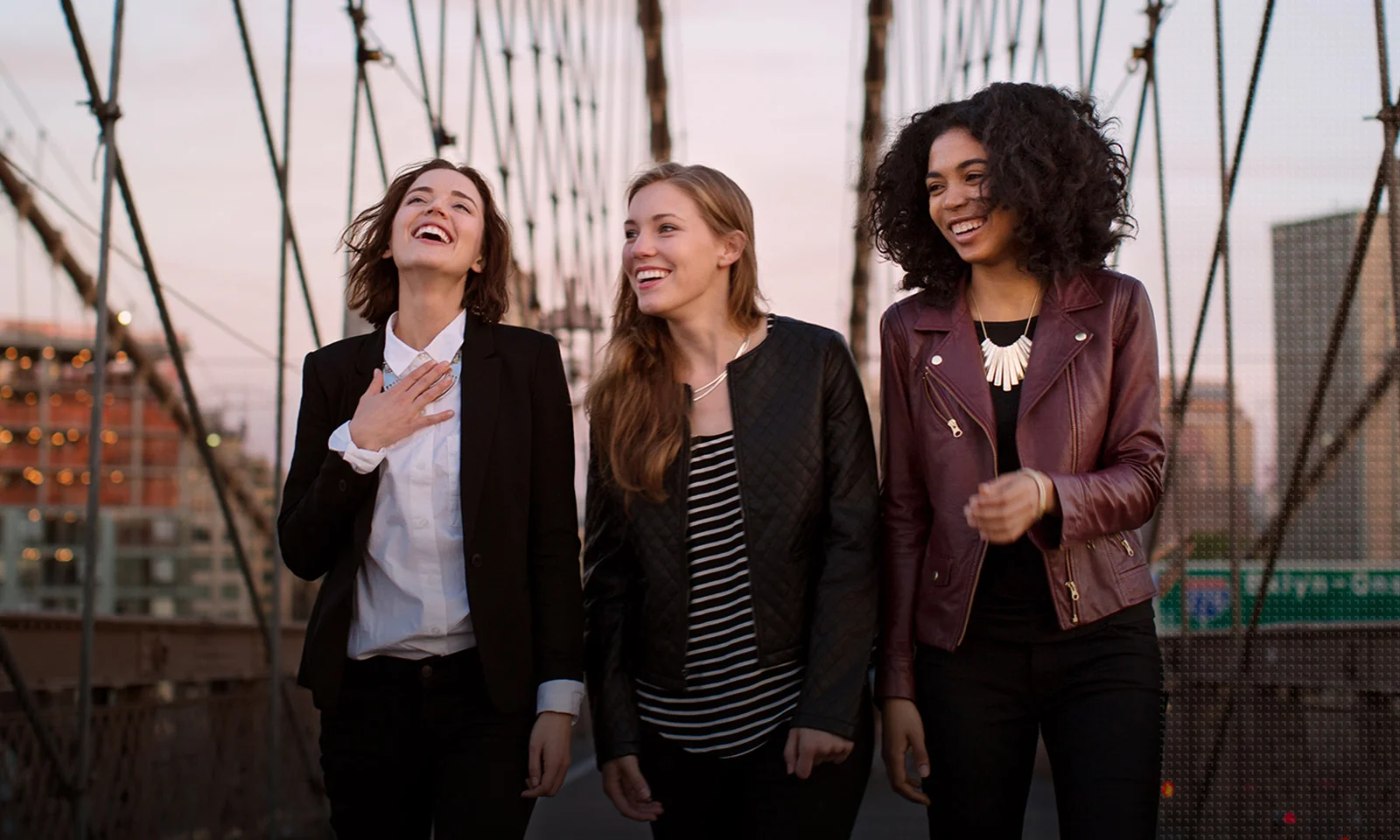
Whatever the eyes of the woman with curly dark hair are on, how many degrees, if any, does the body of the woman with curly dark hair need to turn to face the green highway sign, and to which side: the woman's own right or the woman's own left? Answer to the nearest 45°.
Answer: approximately 135° to the woman's own left

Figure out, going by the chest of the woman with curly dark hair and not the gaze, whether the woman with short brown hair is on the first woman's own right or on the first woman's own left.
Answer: on the first woman's own right

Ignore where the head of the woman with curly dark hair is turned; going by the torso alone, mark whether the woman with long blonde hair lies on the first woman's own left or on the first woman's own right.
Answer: on the first woman's own right

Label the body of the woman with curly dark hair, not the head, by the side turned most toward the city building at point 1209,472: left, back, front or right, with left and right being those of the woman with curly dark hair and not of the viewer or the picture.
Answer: back

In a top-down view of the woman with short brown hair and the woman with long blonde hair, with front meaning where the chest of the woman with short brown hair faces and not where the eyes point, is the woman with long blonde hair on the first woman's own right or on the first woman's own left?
on the first woman's own left

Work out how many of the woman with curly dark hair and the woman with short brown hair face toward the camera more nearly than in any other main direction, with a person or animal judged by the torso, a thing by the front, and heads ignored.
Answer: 2

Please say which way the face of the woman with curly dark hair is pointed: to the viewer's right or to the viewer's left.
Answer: to the viewer's left

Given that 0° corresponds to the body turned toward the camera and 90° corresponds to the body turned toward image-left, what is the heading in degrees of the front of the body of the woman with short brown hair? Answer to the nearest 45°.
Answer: approximately 0°

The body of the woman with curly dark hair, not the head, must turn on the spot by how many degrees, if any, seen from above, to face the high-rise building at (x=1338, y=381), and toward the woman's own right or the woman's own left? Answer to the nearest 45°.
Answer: approximately 135° to the woman's own left

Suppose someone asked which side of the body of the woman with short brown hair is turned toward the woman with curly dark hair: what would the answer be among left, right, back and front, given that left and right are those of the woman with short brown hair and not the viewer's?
left

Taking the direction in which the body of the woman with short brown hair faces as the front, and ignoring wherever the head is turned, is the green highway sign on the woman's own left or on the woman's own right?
on the woman's own left
